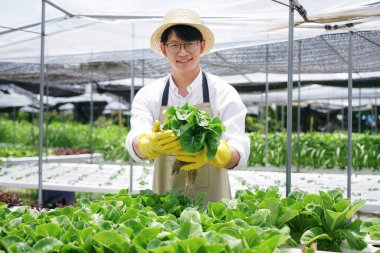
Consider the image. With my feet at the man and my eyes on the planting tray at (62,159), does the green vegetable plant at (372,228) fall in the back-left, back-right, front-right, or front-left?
back-right

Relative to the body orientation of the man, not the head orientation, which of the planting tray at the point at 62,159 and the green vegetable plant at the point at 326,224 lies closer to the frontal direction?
the green vegetable plant

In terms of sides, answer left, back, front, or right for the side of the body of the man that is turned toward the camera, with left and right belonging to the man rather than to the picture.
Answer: front

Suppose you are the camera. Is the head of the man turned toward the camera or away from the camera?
toward the camera

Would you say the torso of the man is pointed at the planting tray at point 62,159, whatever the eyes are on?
no

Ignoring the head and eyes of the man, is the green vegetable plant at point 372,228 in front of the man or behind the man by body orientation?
in front

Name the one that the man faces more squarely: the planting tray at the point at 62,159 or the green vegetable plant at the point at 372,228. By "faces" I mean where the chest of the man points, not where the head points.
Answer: the green vegetable plant

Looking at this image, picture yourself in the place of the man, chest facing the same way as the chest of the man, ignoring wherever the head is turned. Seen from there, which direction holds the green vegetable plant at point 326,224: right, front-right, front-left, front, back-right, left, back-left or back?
front-left
